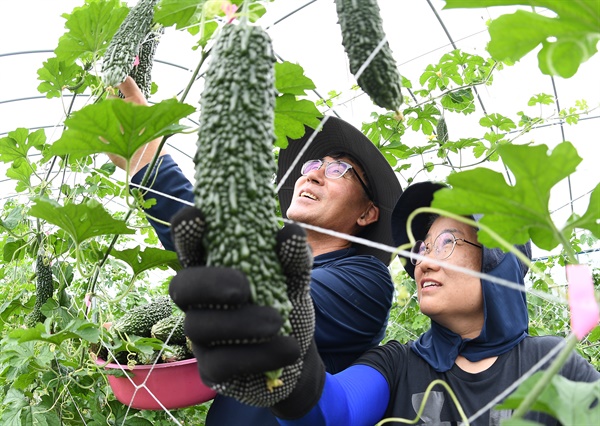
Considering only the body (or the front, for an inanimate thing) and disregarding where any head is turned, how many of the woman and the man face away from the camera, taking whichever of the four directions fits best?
0

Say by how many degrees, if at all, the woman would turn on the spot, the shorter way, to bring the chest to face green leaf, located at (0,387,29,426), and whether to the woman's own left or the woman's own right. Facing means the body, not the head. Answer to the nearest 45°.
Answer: approximately 45° to the woman's own right

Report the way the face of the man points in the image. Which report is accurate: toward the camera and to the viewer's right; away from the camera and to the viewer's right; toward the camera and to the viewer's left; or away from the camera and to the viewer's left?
toward the camera and to the viewer's left

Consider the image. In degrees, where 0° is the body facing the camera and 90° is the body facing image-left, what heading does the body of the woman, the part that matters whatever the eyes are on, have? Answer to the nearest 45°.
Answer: approximately 45°

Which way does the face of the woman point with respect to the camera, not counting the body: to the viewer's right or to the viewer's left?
to the viewer's left

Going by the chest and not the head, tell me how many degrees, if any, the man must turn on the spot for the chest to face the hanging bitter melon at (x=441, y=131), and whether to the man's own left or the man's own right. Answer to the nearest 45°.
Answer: approximately 180°

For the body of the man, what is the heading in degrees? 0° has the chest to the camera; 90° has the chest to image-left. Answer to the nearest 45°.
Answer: approximately 45°

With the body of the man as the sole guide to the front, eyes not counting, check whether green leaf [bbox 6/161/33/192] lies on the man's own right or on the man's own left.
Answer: on the man's own right
